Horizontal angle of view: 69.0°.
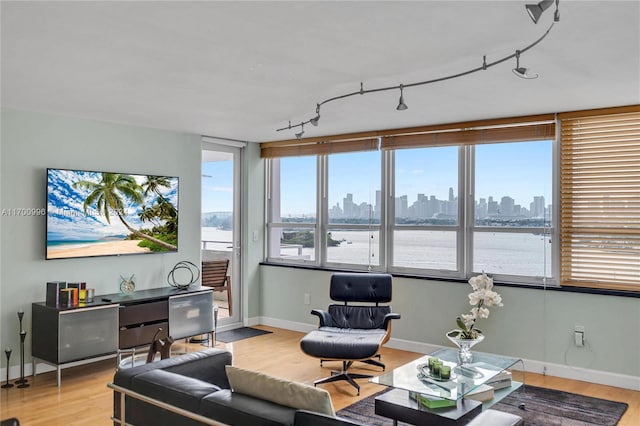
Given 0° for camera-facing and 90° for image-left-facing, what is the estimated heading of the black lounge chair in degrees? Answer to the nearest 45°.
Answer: approximately 45°

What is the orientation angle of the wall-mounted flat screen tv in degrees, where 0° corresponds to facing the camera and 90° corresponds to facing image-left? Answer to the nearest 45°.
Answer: approximately 315°

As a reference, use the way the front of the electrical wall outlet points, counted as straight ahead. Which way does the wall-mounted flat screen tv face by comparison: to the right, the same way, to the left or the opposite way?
to the left

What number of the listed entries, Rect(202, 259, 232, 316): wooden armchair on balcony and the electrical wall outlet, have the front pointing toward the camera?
1

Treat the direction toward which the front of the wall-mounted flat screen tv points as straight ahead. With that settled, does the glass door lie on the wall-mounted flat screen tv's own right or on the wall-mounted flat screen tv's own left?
on the wall-mounted flat screen tv's own left

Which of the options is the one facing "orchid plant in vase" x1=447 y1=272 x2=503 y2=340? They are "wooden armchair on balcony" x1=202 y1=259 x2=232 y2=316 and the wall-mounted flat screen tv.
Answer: the wall-mounted flat screen tv

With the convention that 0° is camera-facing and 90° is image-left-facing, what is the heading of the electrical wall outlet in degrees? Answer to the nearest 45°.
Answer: approximately 0°
